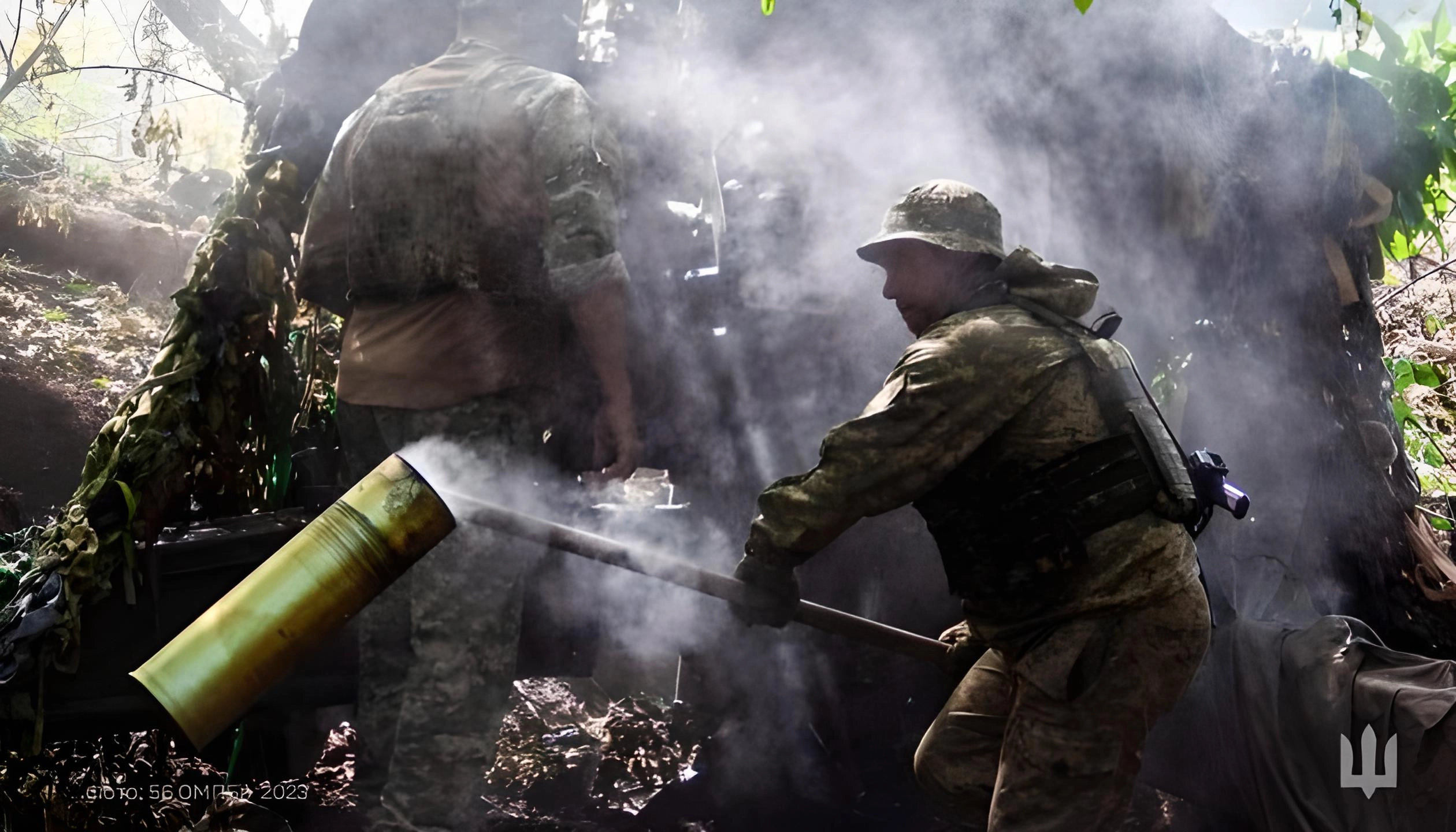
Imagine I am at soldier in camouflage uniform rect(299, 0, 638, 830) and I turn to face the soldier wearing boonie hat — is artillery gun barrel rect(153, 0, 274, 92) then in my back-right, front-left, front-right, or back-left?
back-left

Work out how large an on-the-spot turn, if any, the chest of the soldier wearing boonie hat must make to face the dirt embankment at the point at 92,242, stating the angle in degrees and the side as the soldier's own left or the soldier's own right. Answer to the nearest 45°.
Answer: approximately 45° to the soldier's own right

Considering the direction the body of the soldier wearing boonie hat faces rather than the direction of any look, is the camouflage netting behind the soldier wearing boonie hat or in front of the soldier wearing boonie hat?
in front

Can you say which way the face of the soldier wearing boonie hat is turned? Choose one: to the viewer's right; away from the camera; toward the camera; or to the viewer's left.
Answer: to the viewer's left

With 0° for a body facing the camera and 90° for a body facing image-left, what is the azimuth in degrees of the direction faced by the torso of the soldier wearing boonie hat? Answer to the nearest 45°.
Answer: approximately 90°

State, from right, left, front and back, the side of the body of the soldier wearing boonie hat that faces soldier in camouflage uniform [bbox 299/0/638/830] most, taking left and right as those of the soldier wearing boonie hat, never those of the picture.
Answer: front

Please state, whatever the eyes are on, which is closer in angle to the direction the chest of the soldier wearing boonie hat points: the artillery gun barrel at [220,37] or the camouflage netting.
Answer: the camouflage netting

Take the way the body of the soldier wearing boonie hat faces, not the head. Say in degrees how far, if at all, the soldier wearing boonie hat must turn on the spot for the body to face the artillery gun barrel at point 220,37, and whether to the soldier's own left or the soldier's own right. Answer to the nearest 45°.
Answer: approximately 45° to the soldier's own right

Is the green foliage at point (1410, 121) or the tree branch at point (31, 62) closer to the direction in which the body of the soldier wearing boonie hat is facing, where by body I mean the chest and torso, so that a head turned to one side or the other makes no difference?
the tree branch
